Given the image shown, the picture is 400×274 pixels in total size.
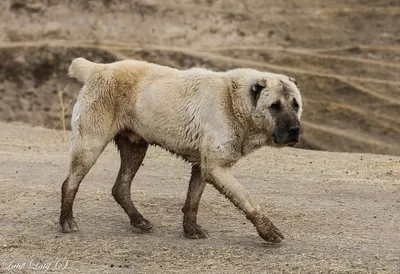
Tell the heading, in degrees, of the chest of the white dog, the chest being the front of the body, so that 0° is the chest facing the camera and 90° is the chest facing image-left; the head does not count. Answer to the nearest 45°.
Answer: approximately 270°
